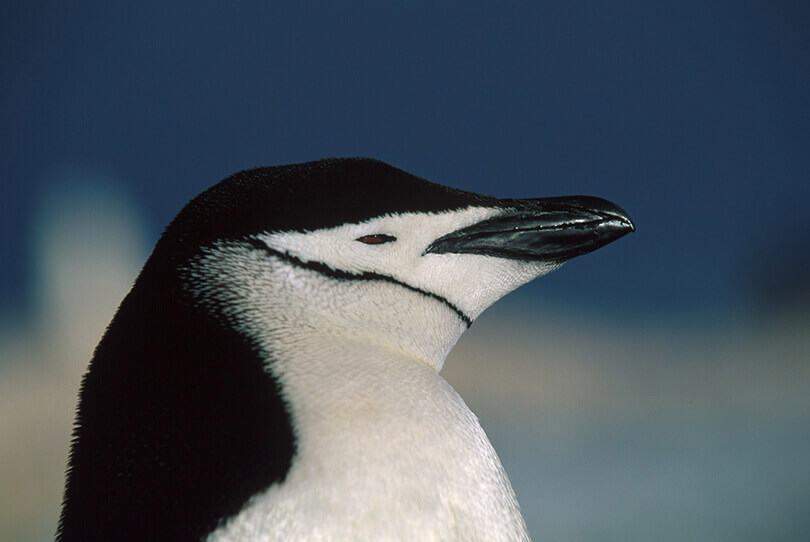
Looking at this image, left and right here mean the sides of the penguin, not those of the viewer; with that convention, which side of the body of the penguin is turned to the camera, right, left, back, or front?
right
